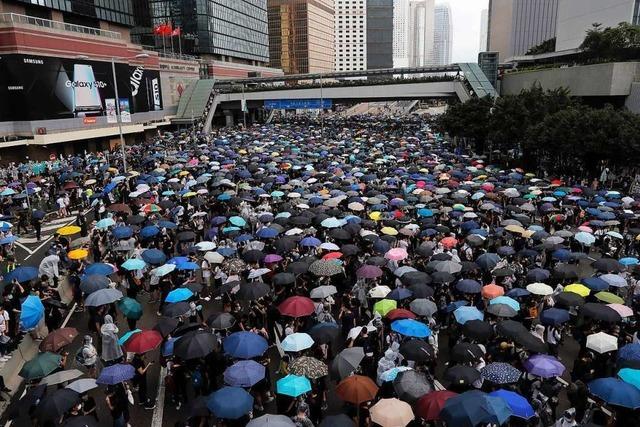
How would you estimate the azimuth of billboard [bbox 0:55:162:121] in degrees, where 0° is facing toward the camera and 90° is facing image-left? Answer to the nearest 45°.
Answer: approximately 315°

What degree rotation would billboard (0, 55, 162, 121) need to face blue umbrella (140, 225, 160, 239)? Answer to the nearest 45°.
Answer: approximately 45° to its right
